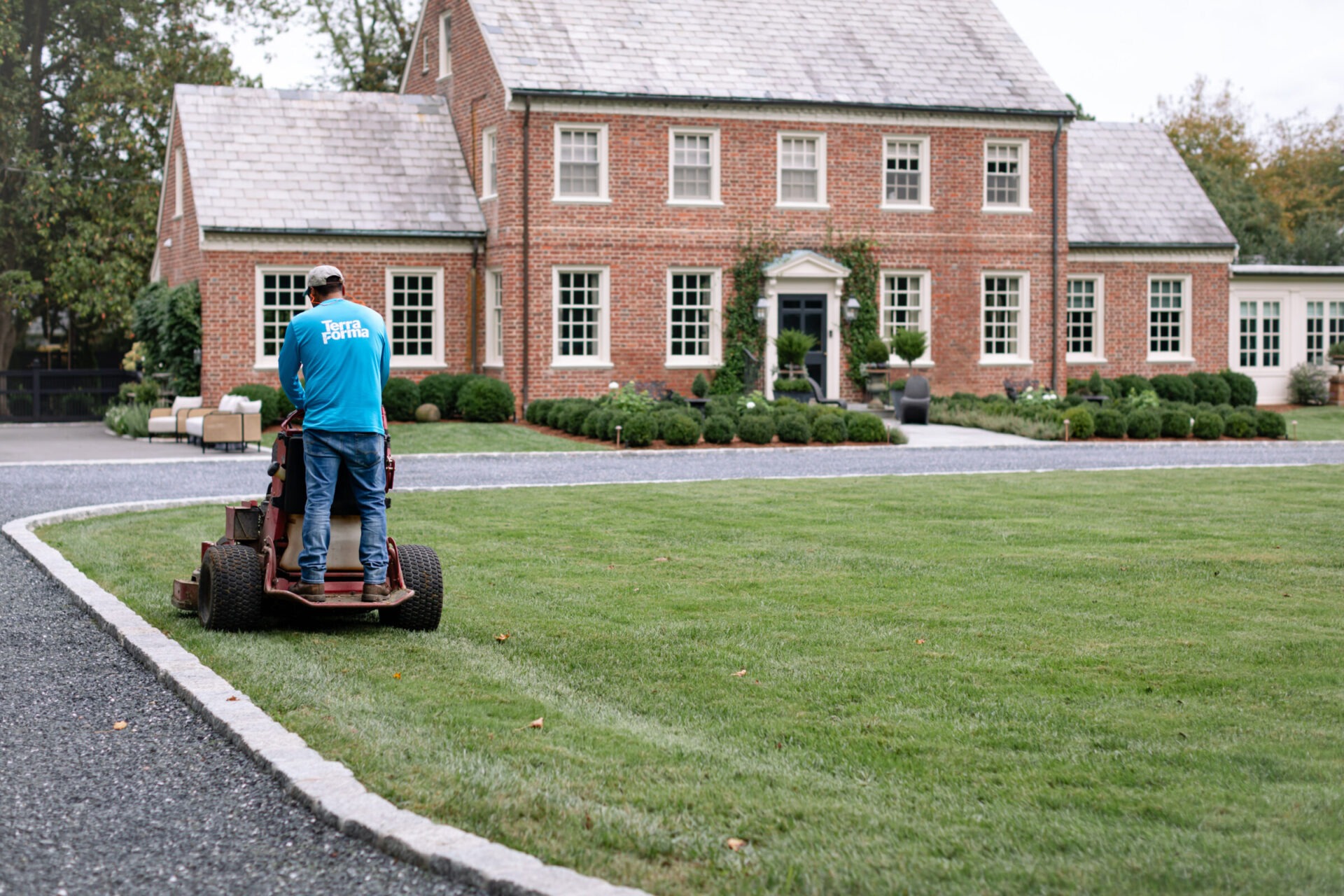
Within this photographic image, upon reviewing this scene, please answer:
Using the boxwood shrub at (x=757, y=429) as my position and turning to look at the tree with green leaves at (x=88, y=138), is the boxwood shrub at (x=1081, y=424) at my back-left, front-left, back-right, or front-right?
back-right

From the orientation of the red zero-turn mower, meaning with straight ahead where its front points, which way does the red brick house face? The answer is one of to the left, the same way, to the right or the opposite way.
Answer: the opposite way

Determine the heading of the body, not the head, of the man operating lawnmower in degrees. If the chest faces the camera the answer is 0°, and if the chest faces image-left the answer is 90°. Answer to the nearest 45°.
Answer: approximately 180°

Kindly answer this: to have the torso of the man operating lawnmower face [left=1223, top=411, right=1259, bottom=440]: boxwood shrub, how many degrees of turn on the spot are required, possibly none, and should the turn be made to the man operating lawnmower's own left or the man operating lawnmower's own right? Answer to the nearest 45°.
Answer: approximately 45° to the man operating lawnmower's own right

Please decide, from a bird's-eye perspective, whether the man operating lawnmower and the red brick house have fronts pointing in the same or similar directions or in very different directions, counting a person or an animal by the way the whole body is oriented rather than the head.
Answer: very different directions

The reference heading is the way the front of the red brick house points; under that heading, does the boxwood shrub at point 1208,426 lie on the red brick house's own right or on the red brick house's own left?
on the red brick house's own left

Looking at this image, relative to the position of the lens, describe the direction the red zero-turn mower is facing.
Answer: facing away from the viewer

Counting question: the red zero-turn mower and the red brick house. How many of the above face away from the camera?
1

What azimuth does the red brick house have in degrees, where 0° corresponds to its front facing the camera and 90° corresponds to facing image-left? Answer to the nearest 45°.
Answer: approximately 0°
